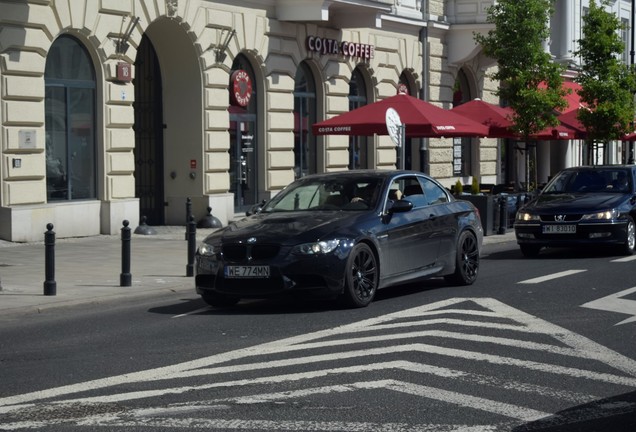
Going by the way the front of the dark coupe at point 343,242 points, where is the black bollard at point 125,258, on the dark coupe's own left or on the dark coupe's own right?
on the dark coupe's own right

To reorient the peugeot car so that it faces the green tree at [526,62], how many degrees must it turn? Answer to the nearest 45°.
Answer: approximately 135° to its right

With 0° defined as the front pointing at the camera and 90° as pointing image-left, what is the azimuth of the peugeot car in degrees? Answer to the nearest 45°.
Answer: approximately 45°

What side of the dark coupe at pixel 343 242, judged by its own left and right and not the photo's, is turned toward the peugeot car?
back

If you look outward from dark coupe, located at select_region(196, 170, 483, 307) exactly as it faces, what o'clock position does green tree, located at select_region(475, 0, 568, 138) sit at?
The green tree is roughly at 5 o'clock from the dark coupe.

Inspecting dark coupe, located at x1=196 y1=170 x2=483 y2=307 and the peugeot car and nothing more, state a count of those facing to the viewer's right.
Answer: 0

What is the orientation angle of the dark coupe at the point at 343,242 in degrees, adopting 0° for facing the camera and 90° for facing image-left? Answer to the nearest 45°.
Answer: approximately 45°

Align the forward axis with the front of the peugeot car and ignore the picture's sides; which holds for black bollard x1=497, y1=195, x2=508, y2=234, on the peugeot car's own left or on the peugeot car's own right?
on the peugeot car's own right

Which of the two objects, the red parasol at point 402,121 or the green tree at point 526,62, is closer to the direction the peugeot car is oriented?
the red parasol
